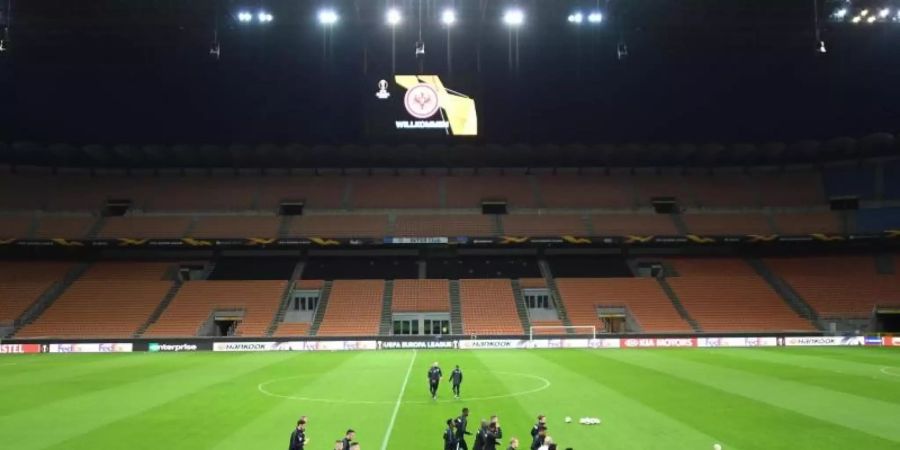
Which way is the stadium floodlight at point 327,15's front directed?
toward the camera

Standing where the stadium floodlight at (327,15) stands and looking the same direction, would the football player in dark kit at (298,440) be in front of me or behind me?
in front

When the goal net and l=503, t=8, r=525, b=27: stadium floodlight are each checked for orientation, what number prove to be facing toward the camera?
2

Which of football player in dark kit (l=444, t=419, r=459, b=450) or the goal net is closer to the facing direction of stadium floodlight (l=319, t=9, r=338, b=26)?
the football player in dark kit

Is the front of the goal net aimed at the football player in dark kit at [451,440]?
yes

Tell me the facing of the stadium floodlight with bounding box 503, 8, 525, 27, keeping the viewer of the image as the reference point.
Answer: facing the viewer

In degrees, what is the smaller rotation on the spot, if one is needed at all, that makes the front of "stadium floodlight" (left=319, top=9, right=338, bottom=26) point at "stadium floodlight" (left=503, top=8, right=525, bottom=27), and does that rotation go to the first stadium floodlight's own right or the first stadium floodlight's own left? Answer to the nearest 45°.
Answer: approximately 90° to the first stadium floodlight's own left

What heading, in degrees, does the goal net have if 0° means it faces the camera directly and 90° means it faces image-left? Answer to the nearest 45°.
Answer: approximately 0°

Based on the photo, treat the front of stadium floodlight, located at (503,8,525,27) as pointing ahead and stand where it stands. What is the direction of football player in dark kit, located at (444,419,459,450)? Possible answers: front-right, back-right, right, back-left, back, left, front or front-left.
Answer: front
